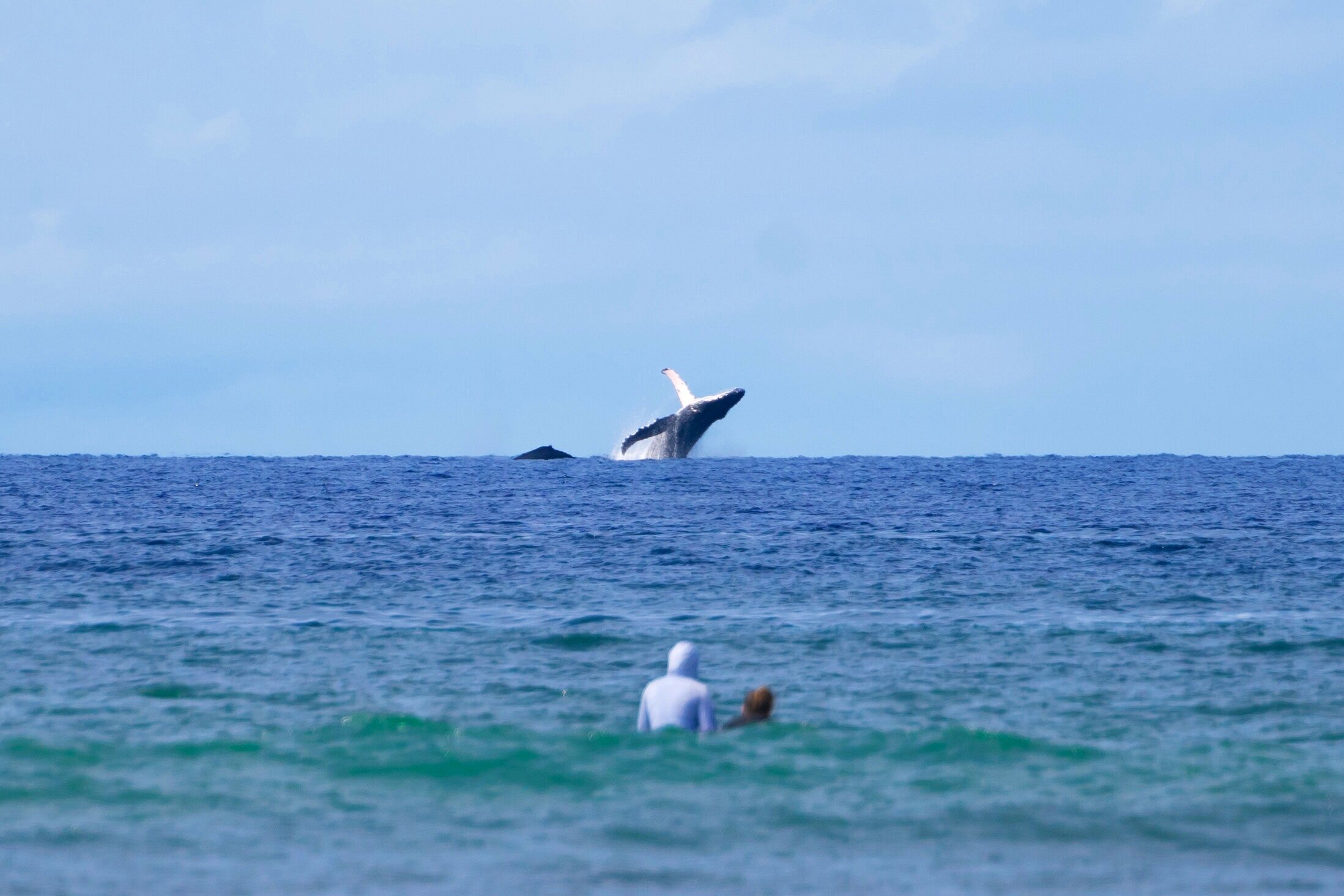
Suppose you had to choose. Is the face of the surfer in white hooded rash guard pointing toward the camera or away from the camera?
away from the camera

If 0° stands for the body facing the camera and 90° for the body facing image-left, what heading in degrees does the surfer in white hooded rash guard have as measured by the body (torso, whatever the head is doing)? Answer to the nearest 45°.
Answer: approximately 180°
